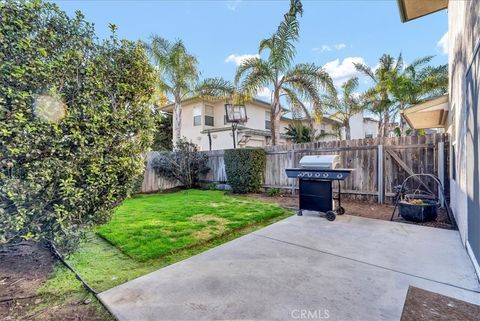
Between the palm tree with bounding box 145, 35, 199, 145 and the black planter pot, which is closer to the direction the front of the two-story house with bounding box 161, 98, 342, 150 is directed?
the black planter pot

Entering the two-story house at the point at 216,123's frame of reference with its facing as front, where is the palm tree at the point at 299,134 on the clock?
The palm tree is roughly at 10 o'clock from the two-story house.

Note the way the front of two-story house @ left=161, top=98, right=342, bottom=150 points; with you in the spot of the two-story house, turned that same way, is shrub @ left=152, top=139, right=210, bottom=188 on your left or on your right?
on your right

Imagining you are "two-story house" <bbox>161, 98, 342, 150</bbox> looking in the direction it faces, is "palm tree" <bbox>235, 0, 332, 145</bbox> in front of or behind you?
in front

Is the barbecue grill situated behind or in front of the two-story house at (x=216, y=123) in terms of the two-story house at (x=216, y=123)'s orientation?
in front

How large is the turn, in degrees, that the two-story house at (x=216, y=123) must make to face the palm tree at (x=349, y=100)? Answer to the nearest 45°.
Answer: approximately 45° to its left

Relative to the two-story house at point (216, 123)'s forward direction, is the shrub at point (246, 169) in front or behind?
in front

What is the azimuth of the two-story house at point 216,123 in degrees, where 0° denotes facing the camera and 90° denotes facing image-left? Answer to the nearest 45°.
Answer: approximately 315°
